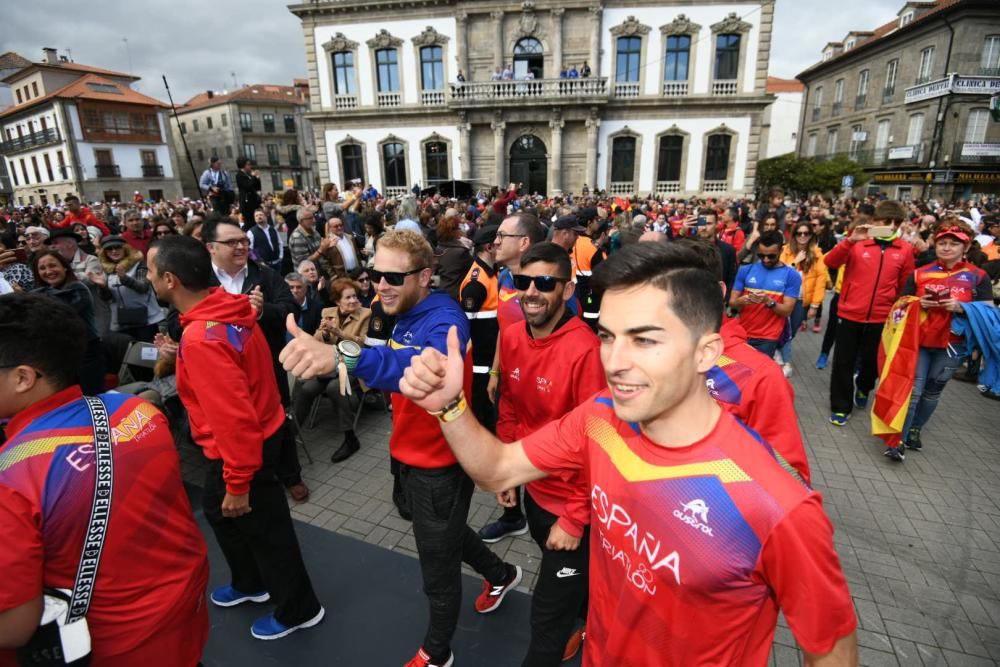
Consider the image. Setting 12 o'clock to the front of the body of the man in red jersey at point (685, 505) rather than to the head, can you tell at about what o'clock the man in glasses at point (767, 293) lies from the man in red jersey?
The man in glasses is roughly at 5 o'clock from the man in red jersey.

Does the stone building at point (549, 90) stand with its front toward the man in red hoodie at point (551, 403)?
yes

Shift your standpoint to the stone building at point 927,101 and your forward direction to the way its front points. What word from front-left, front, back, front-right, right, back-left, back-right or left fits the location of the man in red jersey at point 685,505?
front-left

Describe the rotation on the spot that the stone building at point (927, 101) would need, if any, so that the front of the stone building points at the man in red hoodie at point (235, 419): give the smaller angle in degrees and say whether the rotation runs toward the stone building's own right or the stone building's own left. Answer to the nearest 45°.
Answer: approximately 45° to the stone building's own left

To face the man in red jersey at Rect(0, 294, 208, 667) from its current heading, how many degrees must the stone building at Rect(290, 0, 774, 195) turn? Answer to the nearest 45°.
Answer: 0° — it already faces them

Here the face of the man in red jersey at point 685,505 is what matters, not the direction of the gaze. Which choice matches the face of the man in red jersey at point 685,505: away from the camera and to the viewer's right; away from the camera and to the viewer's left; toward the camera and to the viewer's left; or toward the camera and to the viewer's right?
toward the camera and to the viewer's left

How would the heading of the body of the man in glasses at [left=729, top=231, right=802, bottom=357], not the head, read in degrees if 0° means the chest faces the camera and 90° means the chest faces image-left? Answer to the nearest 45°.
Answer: approximately 0°

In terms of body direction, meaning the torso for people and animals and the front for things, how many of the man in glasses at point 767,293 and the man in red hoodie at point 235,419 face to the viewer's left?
1

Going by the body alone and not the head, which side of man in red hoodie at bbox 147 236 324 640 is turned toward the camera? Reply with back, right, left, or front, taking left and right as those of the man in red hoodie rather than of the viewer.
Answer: left

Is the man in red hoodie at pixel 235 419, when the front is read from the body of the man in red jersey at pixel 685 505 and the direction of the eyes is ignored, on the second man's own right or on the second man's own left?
on the second man's own right

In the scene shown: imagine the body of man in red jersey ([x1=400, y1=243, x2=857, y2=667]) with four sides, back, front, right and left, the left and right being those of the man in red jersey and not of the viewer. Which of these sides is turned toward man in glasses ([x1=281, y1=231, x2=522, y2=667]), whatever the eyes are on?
right
